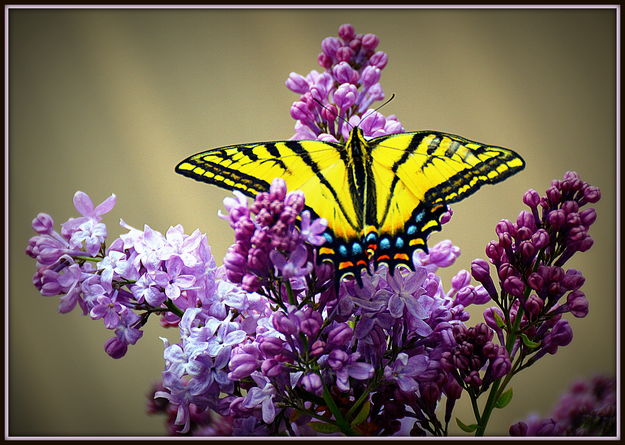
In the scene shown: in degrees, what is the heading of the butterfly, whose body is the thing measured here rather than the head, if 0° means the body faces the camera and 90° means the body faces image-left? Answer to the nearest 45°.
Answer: approximately 180°
